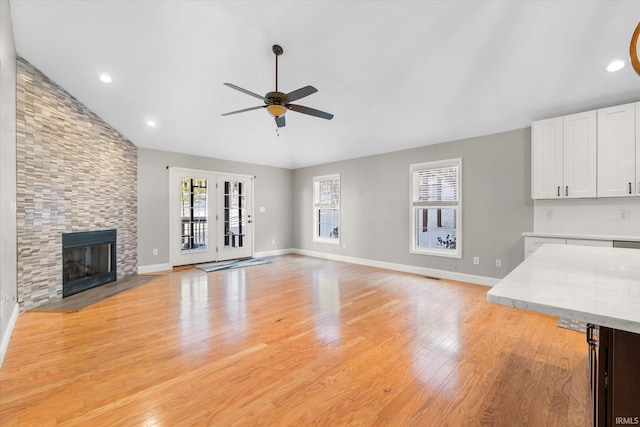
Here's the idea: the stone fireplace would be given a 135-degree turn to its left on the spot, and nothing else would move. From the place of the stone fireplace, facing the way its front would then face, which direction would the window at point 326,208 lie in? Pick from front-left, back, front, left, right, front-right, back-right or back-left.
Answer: right

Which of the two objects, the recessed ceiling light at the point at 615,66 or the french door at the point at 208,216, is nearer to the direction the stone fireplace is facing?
the recessed ceiling light

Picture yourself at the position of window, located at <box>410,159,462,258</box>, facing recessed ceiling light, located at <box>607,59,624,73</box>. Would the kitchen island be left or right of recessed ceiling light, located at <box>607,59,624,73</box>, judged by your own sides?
right

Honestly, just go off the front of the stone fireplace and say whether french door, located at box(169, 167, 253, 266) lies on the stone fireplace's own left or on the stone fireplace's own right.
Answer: on the stone fireplace's own left

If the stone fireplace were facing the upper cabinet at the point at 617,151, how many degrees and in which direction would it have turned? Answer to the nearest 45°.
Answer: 0° — it already faces it

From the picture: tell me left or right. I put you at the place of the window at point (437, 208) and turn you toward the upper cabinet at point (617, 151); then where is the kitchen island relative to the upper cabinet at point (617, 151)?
right

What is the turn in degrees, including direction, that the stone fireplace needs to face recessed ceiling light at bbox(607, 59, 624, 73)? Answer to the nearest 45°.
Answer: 0° — it already faces it

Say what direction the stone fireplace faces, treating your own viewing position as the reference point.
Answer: facing the viewer and to the right of the viewer

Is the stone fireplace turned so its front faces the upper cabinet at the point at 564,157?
yes

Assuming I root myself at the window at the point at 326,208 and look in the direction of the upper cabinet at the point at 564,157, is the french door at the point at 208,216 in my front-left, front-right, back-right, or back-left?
back-right
